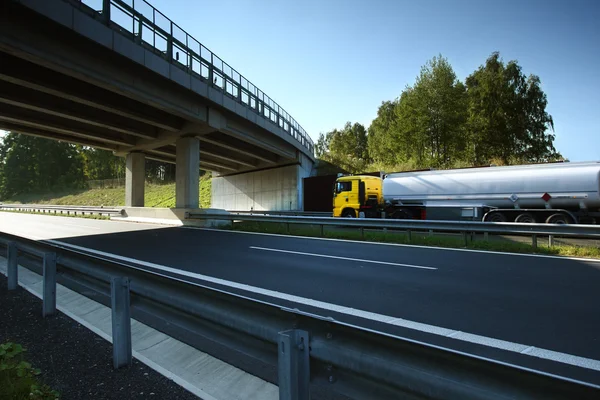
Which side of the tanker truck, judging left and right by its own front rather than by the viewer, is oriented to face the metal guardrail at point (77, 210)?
front

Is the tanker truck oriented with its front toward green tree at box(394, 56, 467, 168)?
no

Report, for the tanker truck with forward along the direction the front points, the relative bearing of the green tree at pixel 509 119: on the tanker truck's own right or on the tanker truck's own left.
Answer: on the tanker truck's own right

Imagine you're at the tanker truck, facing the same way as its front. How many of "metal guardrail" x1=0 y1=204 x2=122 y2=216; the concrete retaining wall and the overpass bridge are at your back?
0

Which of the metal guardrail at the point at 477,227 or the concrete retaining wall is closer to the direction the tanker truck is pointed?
the concrete retaining wall

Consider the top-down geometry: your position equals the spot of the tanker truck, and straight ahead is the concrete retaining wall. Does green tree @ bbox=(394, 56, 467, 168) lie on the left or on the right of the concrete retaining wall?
right

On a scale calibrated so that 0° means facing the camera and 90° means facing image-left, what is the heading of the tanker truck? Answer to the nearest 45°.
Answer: approximately 90°

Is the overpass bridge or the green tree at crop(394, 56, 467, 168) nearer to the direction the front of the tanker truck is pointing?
the overpass bridge

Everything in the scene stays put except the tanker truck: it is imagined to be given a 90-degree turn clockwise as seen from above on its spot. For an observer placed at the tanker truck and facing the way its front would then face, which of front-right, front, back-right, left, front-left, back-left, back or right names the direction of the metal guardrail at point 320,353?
back

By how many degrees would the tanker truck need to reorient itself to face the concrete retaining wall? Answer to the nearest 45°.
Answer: approximately 45° to its right

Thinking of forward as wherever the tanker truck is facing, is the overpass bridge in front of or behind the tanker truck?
in front
